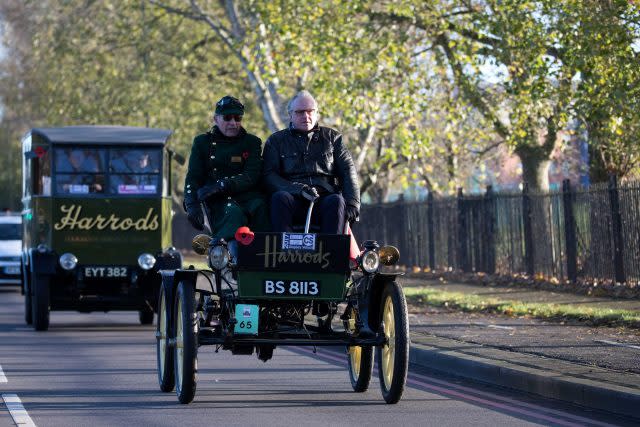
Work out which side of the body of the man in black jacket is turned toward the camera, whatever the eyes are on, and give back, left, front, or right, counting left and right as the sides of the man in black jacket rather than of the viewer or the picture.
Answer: front

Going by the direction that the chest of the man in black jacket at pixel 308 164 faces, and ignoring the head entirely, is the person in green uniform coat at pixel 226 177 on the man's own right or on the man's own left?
on the man's own right

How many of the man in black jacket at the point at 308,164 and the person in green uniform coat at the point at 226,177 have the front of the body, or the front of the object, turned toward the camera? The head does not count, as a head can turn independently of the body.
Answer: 2

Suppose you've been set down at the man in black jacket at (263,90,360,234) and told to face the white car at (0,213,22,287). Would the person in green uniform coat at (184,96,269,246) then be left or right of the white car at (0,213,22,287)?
left

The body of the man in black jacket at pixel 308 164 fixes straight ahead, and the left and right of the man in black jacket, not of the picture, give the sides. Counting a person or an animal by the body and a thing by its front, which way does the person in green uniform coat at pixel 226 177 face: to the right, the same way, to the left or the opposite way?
the same way

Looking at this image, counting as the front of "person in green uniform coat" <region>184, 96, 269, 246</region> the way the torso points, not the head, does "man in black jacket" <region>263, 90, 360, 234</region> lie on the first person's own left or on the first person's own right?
on the first person's own left

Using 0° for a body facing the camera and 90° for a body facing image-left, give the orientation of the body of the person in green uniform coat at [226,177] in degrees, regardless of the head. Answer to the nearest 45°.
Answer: approximately 0°

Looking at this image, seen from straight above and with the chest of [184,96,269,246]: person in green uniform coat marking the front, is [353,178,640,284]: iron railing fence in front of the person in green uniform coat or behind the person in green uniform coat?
behind

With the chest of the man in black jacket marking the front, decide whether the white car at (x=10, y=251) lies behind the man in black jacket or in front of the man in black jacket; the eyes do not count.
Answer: behind
